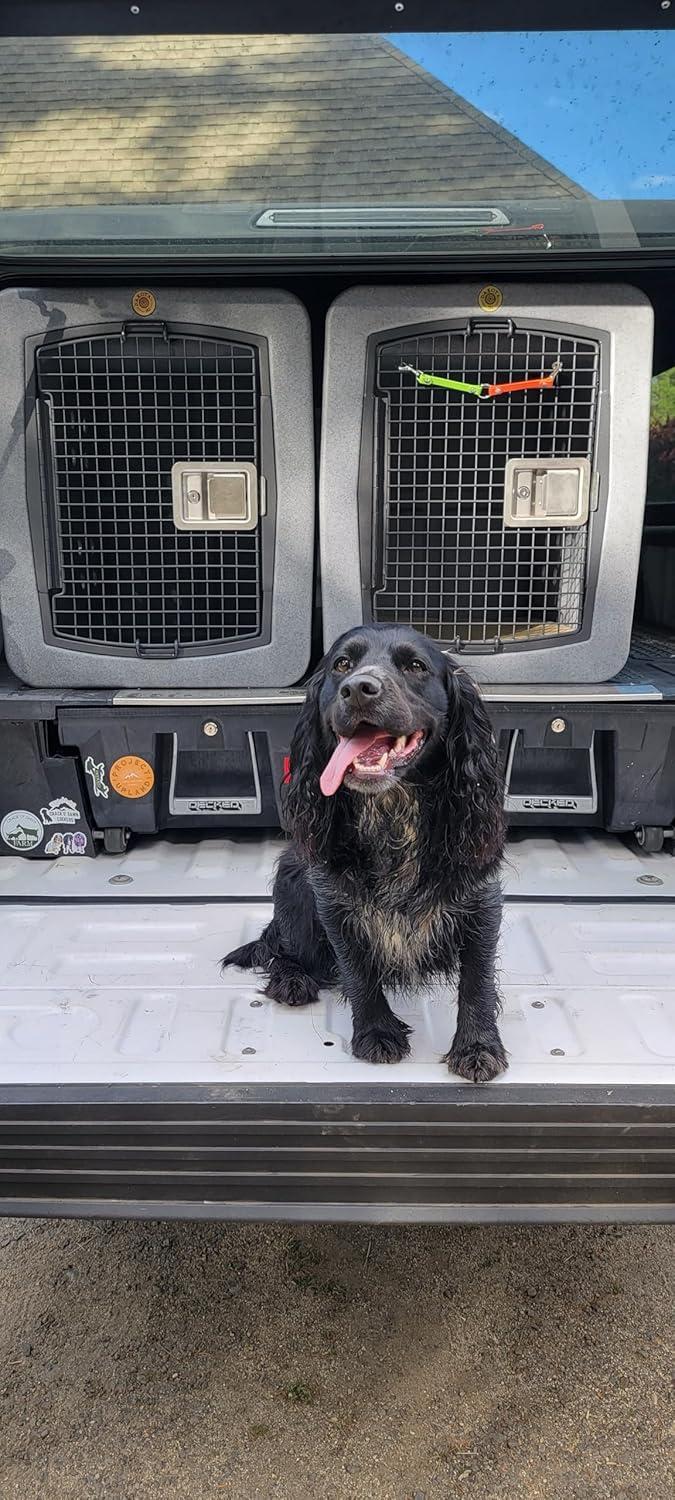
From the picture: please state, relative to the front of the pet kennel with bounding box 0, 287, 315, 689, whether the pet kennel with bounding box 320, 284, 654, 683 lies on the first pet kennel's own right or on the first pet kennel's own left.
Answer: on the first pet kennel's own left

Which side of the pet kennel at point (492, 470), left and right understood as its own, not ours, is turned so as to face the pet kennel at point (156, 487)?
right

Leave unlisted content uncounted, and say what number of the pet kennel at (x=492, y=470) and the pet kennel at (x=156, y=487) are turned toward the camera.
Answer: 2

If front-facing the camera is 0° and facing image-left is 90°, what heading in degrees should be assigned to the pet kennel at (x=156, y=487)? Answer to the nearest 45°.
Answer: approximately 0°

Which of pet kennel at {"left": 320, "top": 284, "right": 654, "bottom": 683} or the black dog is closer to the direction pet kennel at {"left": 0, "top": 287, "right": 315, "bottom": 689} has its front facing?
the black dog

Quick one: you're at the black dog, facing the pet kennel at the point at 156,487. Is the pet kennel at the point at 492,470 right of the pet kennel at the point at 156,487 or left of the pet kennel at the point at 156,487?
right

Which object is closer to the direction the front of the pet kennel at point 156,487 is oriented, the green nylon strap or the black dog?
the black dog

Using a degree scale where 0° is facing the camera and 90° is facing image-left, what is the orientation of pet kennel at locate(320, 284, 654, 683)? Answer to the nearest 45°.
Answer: approximately 0°

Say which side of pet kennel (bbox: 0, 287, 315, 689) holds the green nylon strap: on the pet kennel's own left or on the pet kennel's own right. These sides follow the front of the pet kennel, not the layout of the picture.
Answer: on the pet kennel's own left

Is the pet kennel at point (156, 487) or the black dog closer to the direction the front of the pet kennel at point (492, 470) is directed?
the black dog
